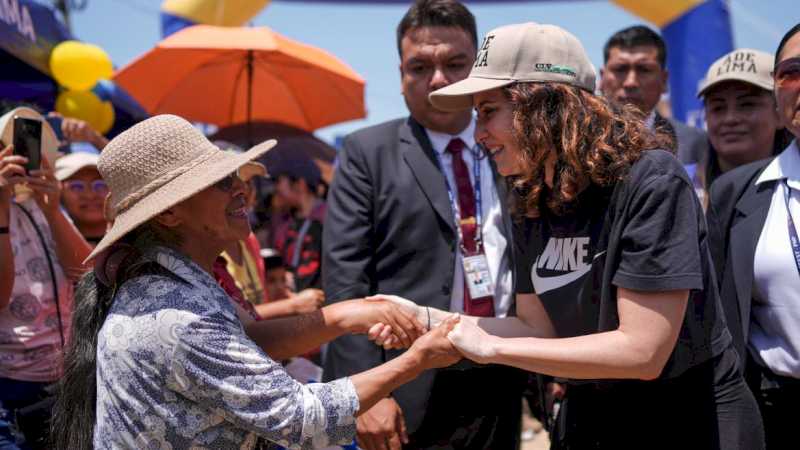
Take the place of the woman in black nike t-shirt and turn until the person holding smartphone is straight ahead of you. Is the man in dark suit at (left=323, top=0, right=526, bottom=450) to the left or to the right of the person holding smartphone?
right

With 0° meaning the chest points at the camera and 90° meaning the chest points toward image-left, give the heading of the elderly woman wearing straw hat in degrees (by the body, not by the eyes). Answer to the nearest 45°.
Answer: approximately 270°

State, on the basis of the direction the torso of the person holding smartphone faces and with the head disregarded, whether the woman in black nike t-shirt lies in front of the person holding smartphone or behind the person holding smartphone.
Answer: in front

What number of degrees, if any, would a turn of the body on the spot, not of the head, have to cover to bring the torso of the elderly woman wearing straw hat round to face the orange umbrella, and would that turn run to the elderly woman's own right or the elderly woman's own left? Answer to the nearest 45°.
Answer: approximately 90° to the elderly woman's own left

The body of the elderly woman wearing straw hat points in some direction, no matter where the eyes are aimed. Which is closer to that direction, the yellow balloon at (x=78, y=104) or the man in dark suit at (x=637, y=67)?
the man in dark suit

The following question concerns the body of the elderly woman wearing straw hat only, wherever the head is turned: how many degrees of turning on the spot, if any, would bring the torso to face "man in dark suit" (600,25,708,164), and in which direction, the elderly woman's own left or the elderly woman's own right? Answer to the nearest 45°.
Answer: approximately 45° to the elderly woman's own left
